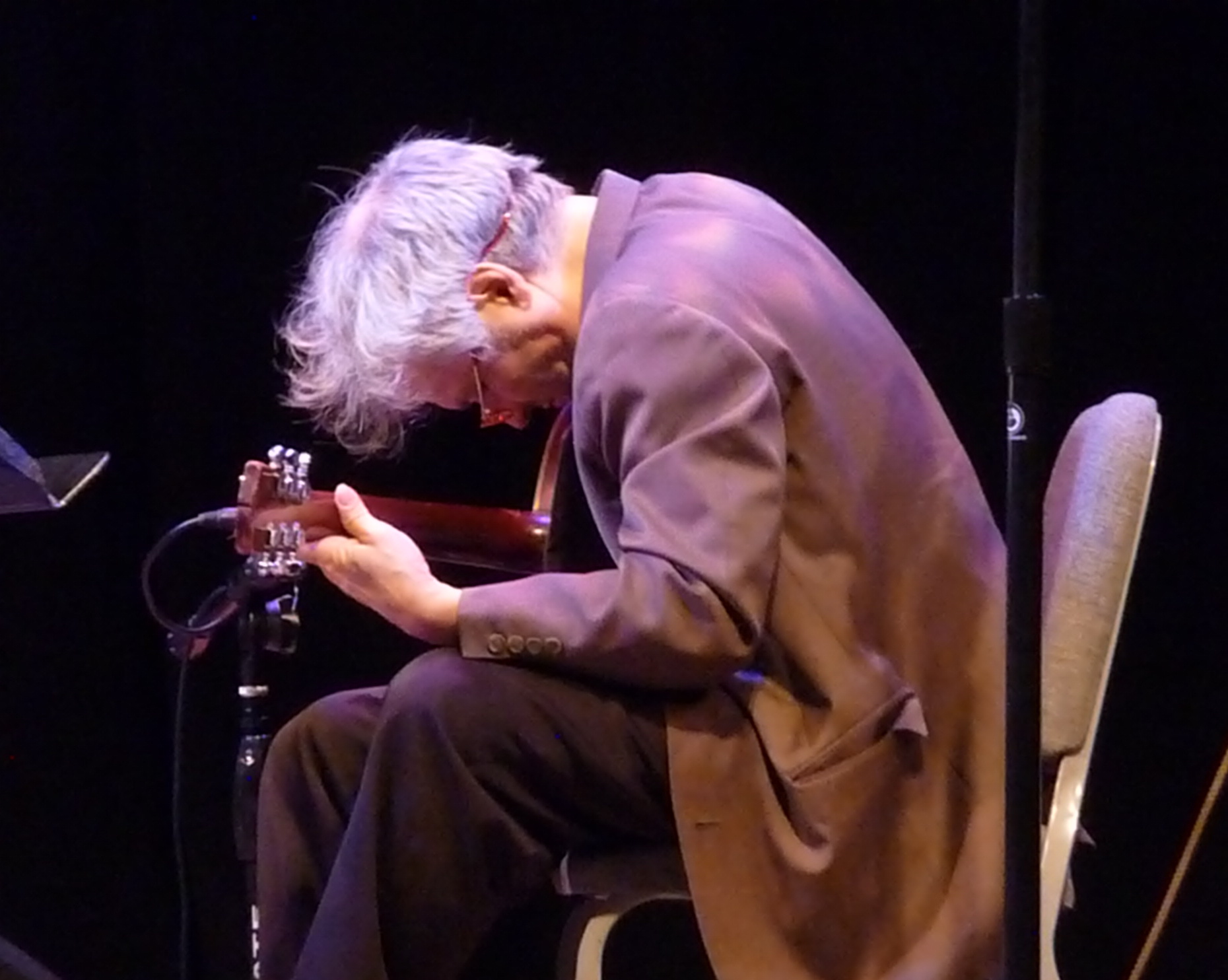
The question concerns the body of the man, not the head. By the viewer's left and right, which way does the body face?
facing to the left of the viewer

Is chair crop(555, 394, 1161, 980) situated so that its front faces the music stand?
yes

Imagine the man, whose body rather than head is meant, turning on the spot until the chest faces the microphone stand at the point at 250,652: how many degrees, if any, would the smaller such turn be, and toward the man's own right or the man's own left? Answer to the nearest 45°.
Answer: approximately 45° to the man's own right

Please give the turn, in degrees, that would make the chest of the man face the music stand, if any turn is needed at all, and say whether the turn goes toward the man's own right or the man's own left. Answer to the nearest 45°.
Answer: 0° — they already face it

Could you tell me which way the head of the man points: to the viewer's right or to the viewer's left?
to the viewer's left

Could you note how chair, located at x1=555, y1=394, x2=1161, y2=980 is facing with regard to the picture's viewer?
facing to the left of the viewer

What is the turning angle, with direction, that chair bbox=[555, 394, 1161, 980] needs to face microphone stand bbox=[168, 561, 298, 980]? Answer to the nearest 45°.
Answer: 0° — it already faces it
